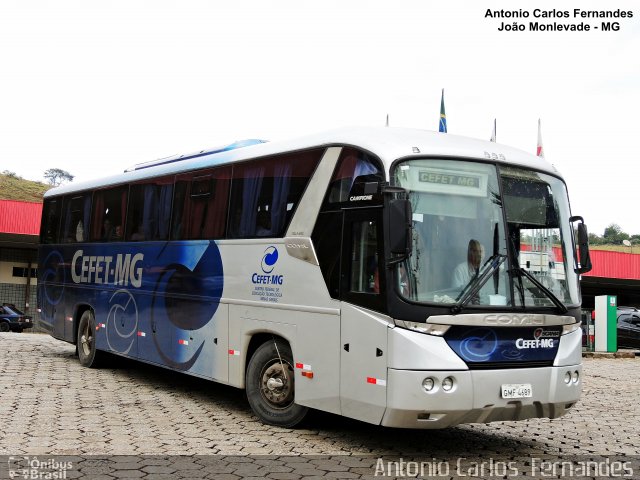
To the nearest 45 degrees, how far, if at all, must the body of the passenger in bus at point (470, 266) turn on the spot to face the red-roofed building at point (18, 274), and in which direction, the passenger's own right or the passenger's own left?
approximately 180°

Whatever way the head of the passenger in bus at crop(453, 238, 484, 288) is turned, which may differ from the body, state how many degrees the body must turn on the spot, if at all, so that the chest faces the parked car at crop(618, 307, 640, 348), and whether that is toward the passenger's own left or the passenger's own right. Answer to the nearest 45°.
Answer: approximately 135° to the passenger's own left

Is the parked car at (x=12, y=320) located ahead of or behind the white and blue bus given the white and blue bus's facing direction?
behind

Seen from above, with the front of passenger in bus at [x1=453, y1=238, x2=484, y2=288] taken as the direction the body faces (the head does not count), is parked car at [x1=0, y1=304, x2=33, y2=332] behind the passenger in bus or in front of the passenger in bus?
behind

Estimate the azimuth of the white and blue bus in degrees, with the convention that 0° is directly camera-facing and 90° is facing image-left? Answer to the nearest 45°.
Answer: approximately 315°

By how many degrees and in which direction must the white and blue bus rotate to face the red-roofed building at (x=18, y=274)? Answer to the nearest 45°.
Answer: approximately 180°
